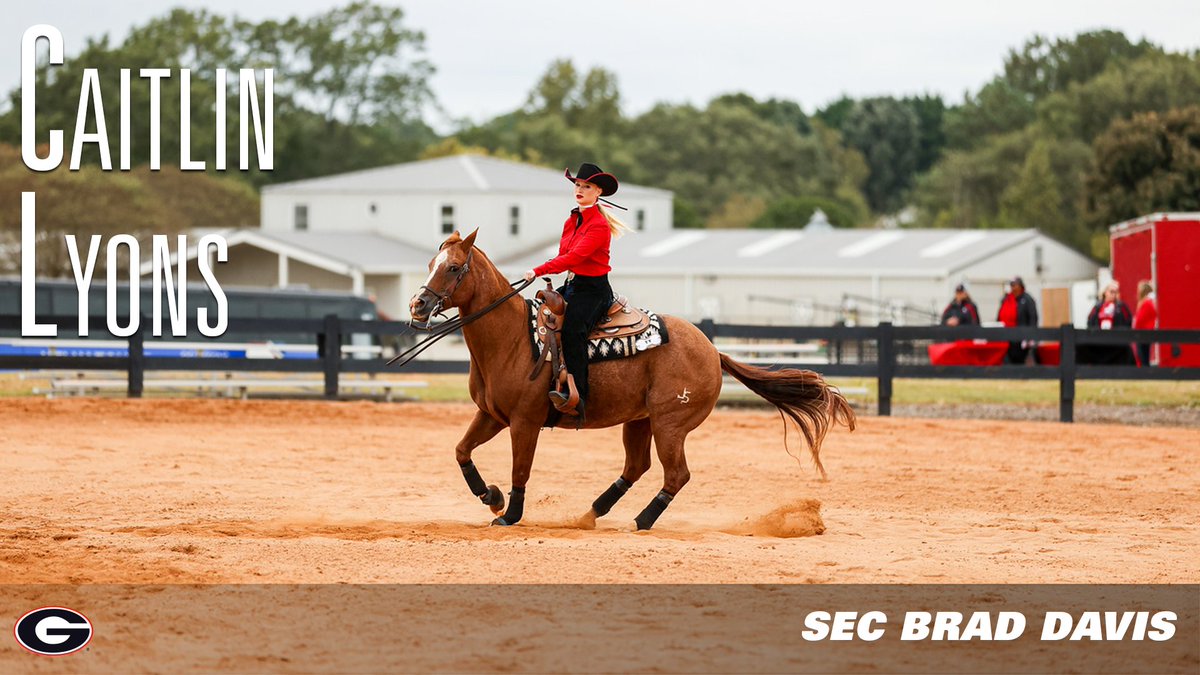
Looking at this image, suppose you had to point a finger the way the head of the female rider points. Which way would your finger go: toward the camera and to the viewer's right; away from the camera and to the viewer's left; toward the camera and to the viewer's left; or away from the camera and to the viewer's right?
toward the camera and to the viewer's left

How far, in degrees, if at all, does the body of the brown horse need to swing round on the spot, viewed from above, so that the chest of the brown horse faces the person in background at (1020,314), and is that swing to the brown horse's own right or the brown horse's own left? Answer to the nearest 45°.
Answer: approximately 135° to the brown horse's own right

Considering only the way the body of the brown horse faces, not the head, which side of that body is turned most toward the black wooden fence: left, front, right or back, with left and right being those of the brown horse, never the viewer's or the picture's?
right

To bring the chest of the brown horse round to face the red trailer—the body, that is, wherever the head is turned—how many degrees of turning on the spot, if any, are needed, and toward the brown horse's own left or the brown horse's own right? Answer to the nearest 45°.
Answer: approximately 135° to the brown horse's own right

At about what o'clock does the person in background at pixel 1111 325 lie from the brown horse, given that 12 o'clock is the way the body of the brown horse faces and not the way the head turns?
The person in background is roughly at 4 o'clock from the brown horse.

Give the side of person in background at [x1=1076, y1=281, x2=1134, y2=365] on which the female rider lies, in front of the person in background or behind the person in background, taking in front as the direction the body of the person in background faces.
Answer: in front

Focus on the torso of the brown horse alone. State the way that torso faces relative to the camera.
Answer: to the viewer's left

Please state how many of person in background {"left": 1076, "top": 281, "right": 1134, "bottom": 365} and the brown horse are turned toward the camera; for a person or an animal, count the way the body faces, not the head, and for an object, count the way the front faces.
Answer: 1

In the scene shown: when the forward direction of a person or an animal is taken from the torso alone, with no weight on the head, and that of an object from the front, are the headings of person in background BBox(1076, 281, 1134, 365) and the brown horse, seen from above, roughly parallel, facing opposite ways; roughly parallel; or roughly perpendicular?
roughly perpendicular

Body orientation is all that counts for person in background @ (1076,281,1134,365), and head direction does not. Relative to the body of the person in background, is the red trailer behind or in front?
behind

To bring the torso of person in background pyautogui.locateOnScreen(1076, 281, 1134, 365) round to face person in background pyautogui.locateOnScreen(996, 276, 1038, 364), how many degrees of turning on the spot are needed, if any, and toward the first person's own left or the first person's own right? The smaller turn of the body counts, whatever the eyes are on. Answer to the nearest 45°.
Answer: approximately 90° to the first person's own right

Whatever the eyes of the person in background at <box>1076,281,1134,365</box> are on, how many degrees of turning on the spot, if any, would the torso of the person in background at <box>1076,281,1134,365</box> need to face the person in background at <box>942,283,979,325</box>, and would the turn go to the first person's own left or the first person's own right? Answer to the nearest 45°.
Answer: approximately 135° to the first person's own right

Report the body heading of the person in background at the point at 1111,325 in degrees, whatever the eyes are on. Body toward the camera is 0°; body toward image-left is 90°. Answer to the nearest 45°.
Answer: approximately 0°

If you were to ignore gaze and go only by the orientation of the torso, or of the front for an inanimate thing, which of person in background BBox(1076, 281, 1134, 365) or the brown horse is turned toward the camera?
the person in background
